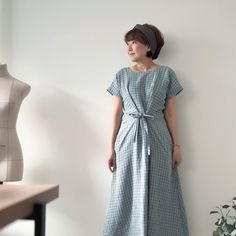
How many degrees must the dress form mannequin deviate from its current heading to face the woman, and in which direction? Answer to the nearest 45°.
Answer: approximately 90° to its left

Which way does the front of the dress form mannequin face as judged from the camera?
facing the viewer

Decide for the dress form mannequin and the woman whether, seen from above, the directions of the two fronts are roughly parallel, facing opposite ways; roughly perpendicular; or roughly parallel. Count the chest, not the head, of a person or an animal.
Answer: roughly parallel

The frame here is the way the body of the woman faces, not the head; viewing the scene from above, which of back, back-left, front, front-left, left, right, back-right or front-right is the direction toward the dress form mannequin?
right
